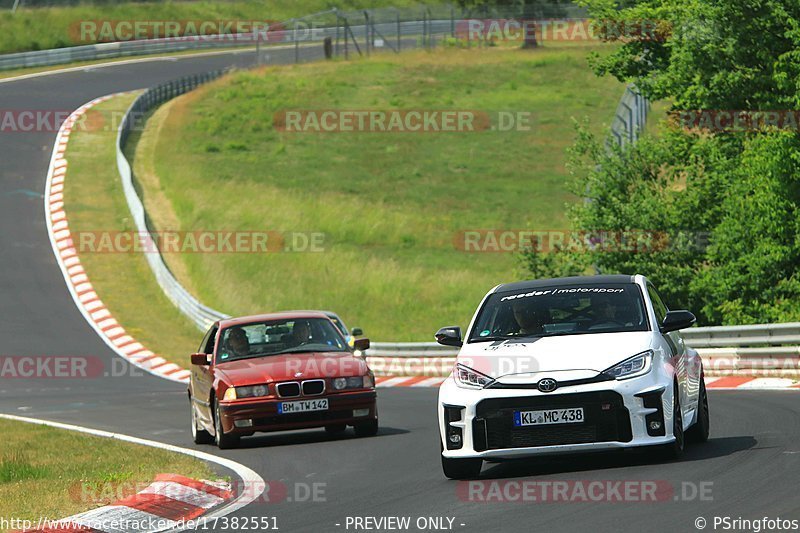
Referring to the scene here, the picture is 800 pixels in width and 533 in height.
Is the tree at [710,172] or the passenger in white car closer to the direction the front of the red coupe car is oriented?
the passenger in white car

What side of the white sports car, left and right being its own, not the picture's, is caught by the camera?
front

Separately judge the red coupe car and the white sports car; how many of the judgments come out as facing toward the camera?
2

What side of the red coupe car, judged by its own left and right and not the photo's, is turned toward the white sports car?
front

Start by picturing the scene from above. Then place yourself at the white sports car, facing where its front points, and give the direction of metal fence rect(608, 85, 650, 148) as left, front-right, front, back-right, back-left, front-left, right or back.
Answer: back

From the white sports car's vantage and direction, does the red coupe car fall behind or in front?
behind

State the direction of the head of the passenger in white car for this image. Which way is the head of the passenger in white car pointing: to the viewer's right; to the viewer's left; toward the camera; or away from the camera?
toward the camera

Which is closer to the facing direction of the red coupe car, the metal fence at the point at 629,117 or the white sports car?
the white sports car

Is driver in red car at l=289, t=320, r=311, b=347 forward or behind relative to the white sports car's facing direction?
behind

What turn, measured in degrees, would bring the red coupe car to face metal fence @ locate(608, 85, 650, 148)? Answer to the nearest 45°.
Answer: approximately 135° to its left

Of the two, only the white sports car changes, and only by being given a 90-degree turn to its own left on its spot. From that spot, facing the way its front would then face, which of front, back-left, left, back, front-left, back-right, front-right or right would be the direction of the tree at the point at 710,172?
left

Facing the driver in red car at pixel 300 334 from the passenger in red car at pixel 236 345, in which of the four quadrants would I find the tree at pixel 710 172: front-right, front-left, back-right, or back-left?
front-left

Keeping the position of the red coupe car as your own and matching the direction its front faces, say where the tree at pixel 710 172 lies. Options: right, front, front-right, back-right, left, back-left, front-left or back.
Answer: back-left

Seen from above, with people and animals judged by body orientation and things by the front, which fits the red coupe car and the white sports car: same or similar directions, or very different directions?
same or similar directions

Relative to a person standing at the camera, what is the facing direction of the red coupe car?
facing the viewer
